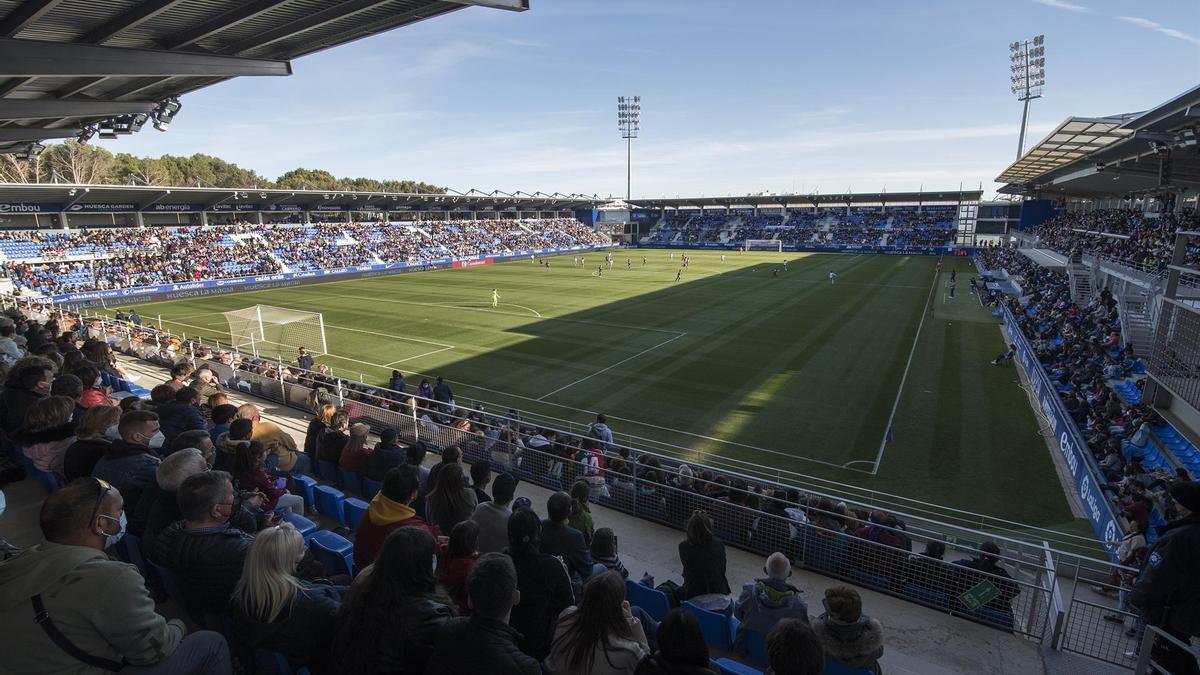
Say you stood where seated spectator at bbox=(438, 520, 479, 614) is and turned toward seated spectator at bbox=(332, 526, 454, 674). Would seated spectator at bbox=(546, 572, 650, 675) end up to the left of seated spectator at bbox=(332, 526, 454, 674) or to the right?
left

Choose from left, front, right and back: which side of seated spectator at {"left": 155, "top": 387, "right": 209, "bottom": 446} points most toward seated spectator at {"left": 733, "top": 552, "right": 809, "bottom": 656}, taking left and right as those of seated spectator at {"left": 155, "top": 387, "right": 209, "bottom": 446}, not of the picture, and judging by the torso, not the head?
right

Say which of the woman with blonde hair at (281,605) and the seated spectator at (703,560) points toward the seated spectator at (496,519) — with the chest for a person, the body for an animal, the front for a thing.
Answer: the woman with blonde hair

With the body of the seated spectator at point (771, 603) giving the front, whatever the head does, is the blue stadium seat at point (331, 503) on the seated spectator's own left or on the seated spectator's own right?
on the seated spectator's own left

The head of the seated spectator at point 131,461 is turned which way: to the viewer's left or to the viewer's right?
to the viewer's right

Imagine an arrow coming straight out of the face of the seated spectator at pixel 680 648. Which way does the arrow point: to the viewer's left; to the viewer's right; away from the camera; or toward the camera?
away from the camera

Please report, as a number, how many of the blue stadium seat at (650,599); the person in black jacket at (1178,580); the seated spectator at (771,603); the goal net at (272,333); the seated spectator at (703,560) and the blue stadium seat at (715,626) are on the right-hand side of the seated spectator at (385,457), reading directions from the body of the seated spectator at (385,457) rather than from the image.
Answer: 5

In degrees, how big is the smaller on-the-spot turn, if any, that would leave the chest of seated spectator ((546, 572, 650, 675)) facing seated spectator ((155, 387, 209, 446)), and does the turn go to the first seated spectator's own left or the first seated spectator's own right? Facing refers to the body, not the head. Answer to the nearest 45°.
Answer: approximately 90° to the first seated spectator's own left

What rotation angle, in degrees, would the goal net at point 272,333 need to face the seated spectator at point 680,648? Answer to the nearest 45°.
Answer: approximately 135° to its right

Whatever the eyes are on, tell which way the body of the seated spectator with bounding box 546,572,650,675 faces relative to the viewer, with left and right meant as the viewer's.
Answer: facing away from the viewer and to the right of the viewer

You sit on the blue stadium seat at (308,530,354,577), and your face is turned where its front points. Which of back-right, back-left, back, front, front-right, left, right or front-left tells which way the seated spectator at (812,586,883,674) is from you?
right

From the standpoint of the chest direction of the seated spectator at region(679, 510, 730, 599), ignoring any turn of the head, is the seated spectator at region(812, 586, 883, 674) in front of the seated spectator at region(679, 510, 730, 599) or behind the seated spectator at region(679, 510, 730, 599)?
behind

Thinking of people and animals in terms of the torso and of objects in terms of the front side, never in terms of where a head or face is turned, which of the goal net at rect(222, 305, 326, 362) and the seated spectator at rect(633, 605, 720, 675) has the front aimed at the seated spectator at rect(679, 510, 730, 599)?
the seated spectator at rect(633, 605, 720, 675)

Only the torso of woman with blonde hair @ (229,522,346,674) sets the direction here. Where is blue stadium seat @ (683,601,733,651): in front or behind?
in front

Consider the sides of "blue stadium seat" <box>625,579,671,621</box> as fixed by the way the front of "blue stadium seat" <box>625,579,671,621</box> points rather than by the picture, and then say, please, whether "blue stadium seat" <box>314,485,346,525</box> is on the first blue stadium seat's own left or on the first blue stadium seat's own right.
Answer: on the first blue stadium seat's own left

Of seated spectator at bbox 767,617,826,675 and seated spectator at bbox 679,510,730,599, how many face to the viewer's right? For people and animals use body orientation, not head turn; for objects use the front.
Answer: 0

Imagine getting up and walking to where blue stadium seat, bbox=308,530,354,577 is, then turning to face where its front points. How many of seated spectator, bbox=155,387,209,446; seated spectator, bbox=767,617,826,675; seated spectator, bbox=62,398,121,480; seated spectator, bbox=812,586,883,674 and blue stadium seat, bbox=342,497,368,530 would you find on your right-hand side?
2

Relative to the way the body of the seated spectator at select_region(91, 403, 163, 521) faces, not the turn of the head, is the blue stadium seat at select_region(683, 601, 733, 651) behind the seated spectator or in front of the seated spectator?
in front

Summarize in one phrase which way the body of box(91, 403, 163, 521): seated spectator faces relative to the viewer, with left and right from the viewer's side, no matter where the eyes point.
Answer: facing to the right of the viewer
